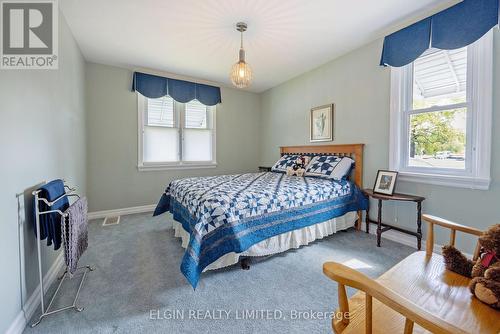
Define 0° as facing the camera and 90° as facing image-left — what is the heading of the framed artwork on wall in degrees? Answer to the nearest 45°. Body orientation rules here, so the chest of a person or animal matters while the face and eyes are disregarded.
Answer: approximately 45°

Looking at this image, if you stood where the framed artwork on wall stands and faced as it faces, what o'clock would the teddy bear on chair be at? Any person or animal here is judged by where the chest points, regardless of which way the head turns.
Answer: The teddy bear on chair is roughly at 10 o'clock from the framed artwork on wall.

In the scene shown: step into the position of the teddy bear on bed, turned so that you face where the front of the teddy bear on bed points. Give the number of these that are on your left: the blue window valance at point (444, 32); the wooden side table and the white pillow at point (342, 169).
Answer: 3

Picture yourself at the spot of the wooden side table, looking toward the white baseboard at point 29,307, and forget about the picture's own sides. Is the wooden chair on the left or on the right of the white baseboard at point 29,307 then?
left

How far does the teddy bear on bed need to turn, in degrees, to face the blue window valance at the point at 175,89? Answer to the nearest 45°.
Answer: approximately 45° to its right

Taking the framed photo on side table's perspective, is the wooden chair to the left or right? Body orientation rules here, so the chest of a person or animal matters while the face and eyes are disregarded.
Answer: on its left

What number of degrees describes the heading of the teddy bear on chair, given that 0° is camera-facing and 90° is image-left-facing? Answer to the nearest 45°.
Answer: approximately 45°

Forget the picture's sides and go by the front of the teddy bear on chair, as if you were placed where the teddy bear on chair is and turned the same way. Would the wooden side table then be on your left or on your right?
on your right
